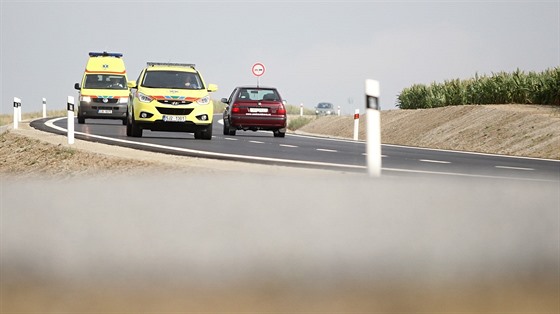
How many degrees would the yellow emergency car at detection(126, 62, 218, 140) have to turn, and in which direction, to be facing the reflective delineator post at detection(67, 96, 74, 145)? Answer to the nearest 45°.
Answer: approximately 45° to its right

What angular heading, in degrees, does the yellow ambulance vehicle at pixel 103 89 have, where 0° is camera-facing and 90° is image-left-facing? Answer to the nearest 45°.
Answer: approximately 0°

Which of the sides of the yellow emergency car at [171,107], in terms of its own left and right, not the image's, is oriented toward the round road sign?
back

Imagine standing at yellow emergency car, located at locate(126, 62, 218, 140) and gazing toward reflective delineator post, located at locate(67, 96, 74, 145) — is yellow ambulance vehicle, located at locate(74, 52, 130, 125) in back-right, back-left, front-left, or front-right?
back-right

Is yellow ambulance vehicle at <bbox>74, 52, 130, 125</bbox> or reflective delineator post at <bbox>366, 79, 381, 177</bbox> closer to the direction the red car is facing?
the yellow ambulance vehicle

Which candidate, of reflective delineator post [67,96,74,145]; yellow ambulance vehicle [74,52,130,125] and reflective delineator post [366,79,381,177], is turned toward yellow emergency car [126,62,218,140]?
the yellow ambulance vehicle

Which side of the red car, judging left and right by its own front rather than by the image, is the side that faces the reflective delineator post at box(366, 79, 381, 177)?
back

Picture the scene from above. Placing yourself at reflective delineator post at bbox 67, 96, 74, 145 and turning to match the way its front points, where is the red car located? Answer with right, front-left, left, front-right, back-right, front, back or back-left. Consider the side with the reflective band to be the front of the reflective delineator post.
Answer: back-left

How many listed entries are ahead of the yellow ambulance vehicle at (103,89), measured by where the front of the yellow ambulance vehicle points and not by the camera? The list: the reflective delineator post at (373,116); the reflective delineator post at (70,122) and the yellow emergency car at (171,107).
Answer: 3

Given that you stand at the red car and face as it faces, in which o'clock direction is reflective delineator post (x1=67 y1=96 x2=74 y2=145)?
The reflective delineator post is roughly at 7 o'clock from the red car.

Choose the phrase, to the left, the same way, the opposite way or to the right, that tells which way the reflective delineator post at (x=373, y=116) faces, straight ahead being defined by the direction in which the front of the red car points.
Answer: the opposite way

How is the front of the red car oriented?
away from the camera

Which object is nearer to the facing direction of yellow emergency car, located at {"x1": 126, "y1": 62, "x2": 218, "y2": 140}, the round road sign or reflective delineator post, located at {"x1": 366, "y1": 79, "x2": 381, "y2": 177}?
the reflective delineator post
